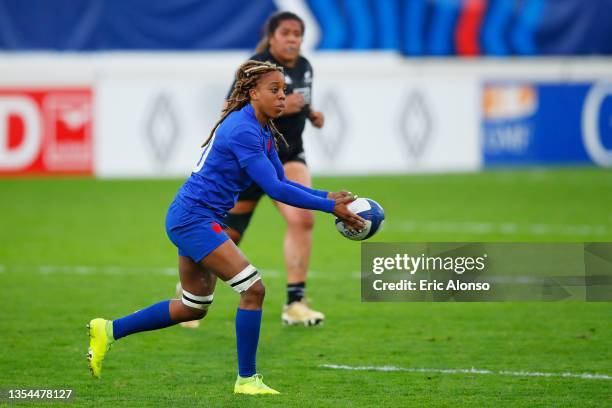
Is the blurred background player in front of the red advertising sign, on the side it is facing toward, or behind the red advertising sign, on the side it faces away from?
in front

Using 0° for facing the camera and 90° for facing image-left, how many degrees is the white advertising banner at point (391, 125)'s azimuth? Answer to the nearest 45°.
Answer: approximately 0°

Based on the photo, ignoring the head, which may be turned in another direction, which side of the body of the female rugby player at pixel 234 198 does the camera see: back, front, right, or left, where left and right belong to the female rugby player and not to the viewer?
right

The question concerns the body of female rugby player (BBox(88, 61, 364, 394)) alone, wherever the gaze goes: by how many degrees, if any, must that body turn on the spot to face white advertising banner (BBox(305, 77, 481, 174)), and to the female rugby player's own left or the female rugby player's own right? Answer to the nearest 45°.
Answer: approximately 90° to the female rugby player's own left

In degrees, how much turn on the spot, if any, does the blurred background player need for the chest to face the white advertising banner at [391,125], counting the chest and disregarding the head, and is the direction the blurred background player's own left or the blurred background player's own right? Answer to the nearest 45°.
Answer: approximately 135° to the blurred background player's own left

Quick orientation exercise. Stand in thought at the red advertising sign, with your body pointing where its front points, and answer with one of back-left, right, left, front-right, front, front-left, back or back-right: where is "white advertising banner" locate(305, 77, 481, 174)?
left

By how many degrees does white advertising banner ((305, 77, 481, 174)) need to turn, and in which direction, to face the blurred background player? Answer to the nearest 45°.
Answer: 0° — it already faces them

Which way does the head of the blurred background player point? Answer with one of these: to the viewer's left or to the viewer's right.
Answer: to the viewer's right
